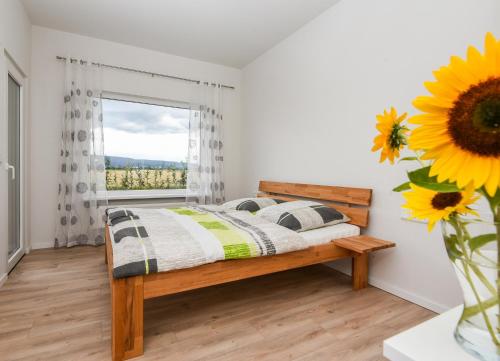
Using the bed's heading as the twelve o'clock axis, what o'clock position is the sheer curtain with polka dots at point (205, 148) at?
The sheer curtain with polka dots is roughly at 4 o'clock from the bed.

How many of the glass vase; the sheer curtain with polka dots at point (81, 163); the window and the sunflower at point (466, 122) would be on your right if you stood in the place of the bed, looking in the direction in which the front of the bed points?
2

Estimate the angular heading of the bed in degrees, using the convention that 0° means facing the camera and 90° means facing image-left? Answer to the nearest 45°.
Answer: approximately 45°

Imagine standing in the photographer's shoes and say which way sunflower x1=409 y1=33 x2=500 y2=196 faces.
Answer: facing the viewer

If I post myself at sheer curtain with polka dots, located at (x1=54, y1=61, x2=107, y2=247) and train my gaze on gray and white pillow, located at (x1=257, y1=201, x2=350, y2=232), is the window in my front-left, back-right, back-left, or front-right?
front-left

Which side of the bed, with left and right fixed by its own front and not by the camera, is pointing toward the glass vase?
left

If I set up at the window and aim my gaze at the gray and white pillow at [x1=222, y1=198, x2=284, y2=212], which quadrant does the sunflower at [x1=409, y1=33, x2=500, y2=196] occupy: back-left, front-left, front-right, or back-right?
front-right

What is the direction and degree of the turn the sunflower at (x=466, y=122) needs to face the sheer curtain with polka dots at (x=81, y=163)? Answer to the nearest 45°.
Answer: approximately 90° to its right

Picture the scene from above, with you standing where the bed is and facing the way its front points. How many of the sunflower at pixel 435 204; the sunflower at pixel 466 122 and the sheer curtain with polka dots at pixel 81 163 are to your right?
1
